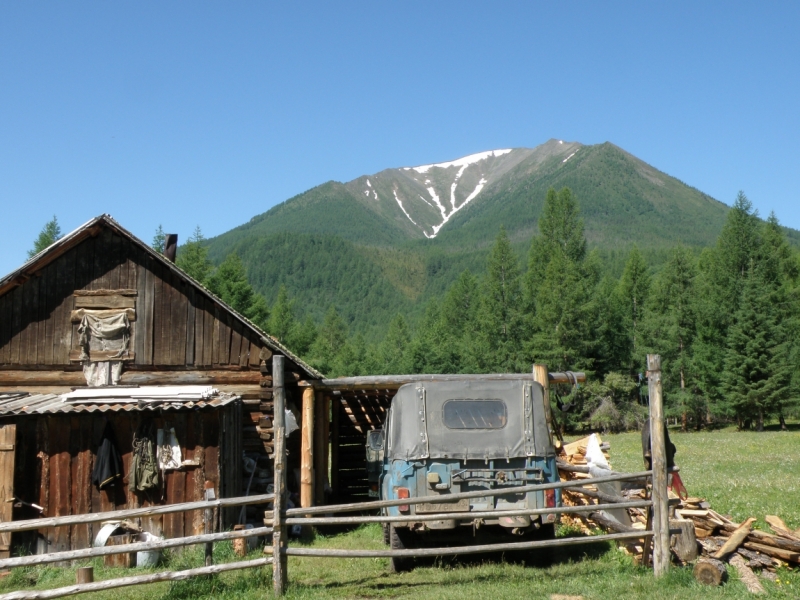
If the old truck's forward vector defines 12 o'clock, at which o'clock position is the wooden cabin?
The wooden cabin is roughly at 10 o'clock from the old truck.

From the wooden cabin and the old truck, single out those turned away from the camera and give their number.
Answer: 1

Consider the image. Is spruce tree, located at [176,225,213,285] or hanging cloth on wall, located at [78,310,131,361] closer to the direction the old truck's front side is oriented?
the spruce tree

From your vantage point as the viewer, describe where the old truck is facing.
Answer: facing away from the viewer

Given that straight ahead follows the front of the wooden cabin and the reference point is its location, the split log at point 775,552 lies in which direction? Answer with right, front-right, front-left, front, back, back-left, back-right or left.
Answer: front-left

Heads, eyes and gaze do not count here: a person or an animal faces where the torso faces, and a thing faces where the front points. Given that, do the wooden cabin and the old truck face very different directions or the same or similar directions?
very different directions

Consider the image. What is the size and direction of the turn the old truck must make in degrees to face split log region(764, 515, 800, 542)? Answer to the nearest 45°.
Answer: approximately 90° to its right

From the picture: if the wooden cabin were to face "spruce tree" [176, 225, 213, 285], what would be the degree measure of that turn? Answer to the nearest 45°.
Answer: approximately 180°

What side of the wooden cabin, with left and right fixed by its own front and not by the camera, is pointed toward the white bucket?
front

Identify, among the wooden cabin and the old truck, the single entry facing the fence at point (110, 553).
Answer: the wooden cabin

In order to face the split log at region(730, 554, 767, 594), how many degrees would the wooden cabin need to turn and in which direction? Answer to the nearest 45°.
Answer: approximately 45° to its left

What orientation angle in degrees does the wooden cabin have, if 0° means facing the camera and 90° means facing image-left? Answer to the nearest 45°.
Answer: approximately 0°

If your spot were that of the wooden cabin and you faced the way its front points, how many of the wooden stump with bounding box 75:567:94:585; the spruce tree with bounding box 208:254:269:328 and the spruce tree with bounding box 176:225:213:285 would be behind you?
2

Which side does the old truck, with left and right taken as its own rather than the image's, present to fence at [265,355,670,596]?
back

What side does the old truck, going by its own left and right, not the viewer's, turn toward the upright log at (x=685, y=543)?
right

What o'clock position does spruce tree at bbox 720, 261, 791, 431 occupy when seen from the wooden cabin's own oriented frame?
The spruce tree is roughly at 8 o'clock from the wooden cabin.

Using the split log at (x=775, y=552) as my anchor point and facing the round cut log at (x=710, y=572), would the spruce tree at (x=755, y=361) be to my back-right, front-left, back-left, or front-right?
back-right

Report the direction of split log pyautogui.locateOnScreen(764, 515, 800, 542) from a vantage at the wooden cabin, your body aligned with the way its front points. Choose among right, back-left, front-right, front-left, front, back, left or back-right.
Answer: front-left
